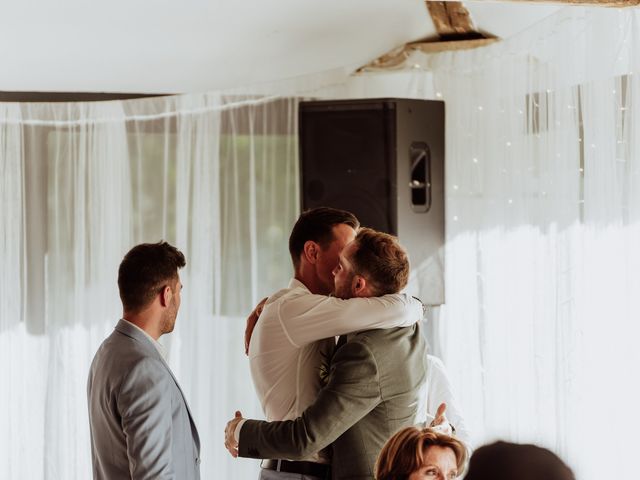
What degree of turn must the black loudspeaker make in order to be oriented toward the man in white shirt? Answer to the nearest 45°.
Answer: approximately 45° to its left

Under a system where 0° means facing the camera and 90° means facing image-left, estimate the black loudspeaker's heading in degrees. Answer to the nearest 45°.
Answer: approximately 45°

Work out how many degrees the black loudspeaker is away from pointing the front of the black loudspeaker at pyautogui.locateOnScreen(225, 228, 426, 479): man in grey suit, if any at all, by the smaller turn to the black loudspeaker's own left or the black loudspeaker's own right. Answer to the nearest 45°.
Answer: approximately 45° to the black loudspeaker's own left

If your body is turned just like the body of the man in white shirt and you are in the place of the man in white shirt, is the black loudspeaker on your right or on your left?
on your left
